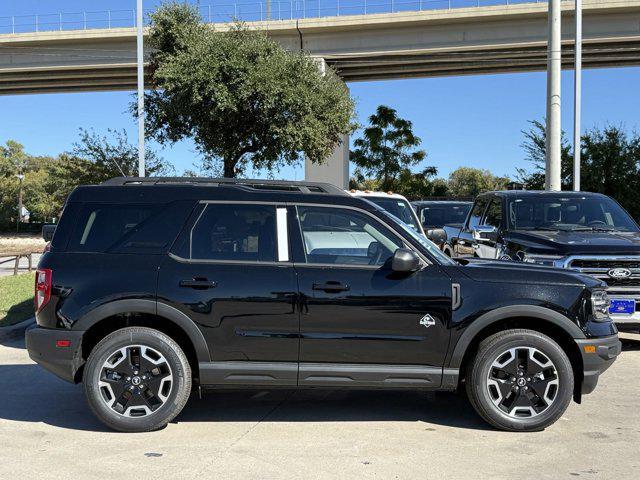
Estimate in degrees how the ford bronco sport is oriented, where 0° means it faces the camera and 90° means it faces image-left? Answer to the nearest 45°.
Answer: approximately 270°

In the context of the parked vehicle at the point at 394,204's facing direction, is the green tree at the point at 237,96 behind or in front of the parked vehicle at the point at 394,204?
behind

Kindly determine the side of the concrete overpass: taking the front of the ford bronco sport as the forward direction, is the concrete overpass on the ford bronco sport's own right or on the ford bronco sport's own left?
on the ford bronco sport's own left

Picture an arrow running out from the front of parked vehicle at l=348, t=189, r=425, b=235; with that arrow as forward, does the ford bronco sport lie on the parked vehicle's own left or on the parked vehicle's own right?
on the parked vehicle's own right

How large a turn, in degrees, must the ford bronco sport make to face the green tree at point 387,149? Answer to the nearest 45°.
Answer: approximately 90° to its left

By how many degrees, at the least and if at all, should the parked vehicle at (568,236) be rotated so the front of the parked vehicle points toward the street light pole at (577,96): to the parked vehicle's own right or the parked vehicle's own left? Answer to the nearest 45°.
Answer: approximately 135° to the parked vehicle's own left

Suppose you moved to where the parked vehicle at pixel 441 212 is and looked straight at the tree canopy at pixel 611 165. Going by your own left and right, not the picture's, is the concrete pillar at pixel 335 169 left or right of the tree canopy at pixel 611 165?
left
